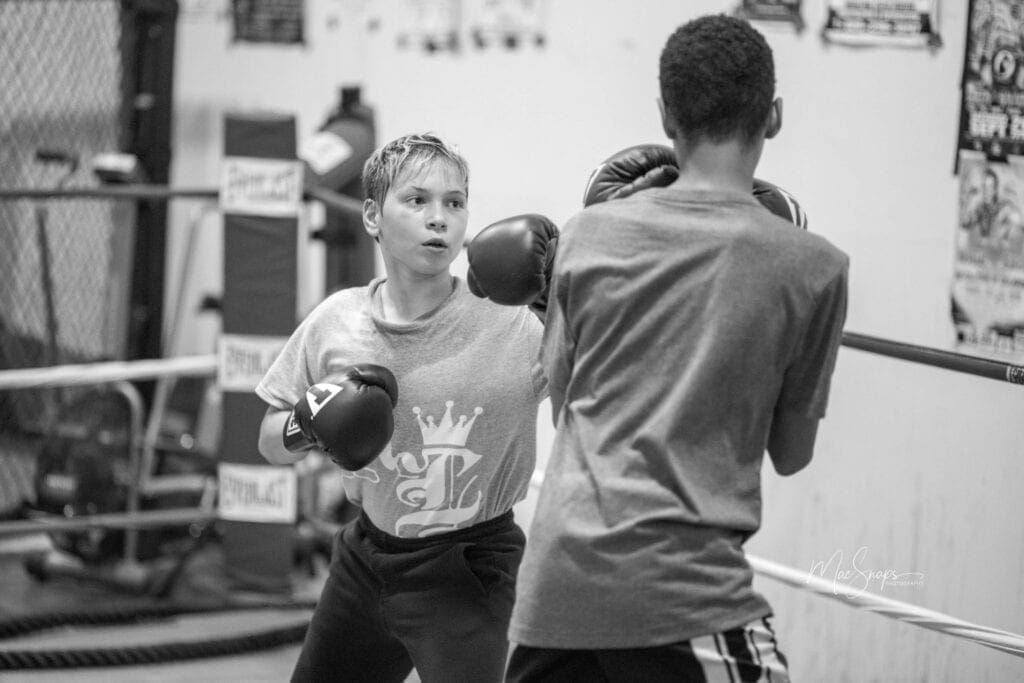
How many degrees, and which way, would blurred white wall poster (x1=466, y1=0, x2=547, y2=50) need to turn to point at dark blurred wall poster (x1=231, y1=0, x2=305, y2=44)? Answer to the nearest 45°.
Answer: approximately 135° to its right

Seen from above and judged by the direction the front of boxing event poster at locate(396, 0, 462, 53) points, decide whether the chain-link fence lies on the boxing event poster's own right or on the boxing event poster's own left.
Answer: on the boxing event poster's own right

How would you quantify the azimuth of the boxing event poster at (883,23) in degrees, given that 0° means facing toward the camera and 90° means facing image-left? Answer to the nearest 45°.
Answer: approximately 0°

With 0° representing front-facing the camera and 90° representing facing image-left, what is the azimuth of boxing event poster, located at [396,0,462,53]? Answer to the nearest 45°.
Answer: approximately 0°

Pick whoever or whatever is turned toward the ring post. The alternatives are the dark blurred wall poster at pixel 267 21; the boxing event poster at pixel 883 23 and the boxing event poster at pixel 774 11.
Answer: the dark blurred wall poster at pixel 267 21
